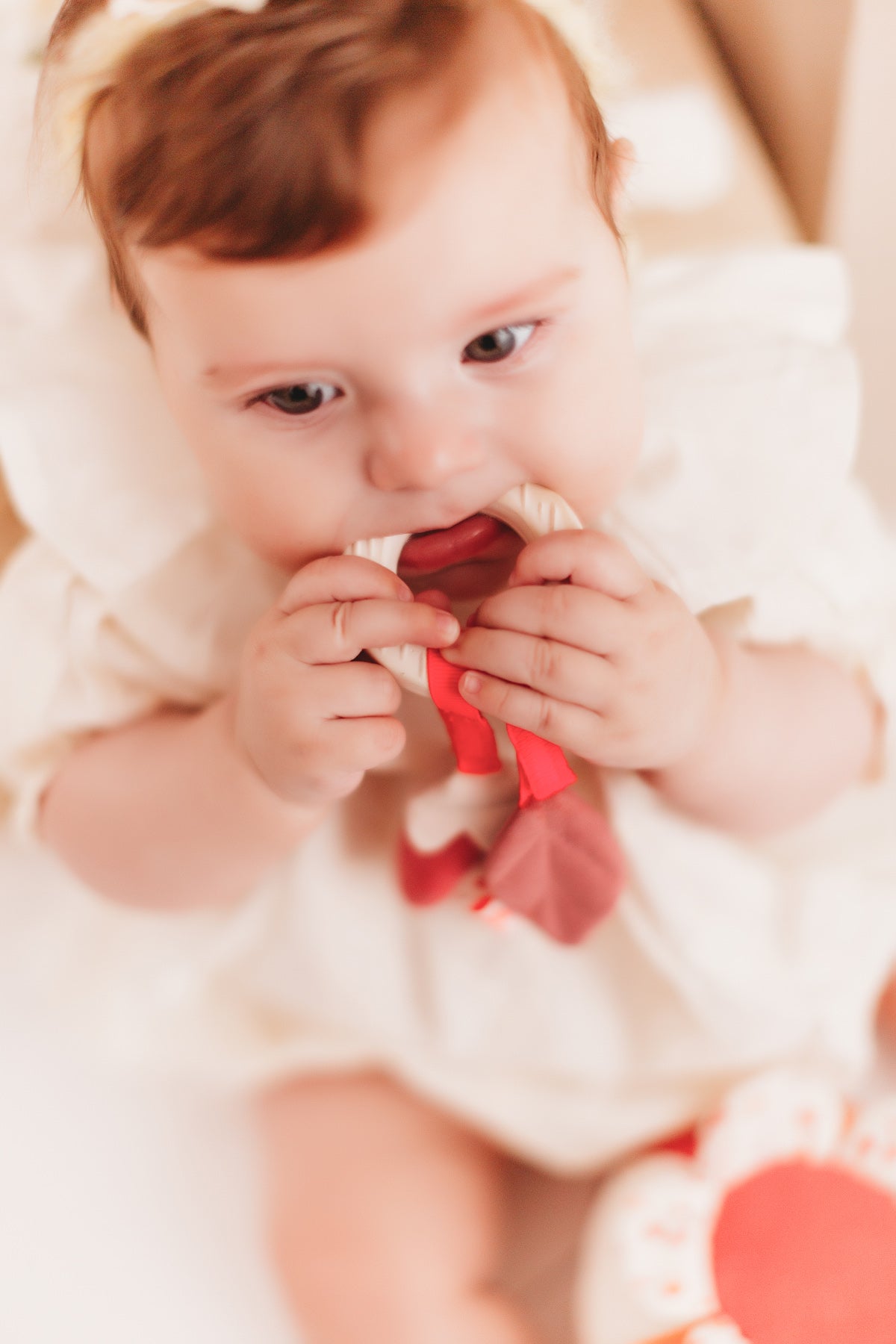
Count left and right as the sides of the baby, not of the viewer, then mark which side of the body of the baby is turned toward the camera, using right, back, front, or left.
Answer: front
